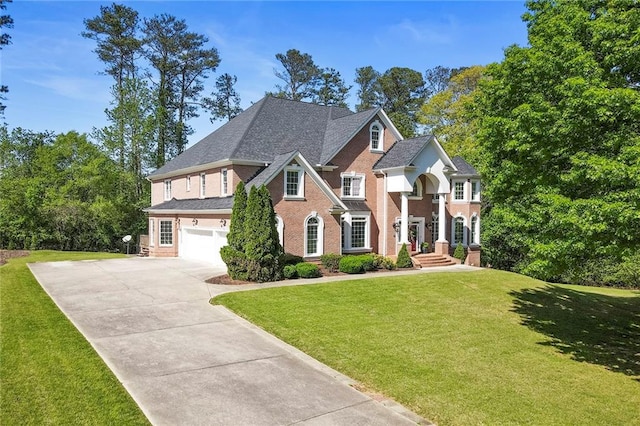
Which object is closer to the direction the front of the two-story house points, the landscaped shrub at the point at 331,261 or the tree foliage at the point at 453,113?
the landscaped shrub

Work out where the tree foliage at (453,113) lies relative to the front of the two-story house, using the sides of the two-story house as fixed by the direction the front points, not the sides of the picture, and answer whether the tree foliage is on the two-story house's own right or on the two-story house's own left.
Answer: on the two-story house's own left

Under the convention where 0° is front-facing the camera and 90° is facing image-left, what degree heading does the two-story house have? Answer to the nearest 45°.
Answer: approximately 315°

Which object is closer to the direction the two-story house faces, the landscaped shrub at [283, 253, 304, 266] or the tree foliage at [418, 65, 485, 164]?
the landscaped shrub

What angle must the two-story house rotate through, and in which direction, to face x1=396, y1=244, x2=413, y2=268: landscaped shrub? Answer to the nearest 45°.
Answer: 0° — it already faces it

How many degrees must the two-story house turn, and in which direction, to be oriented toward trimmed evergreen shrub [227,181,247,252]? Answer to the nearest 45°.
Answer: approximately 90° to its right
